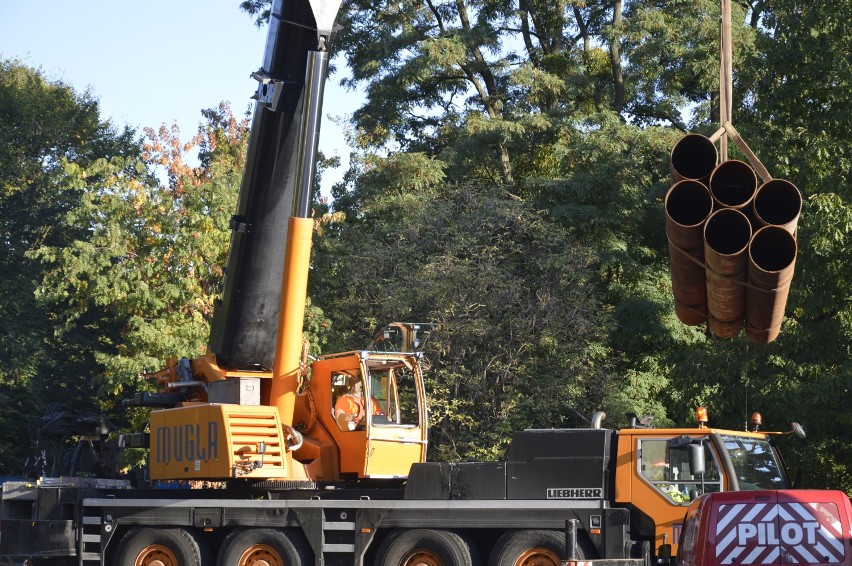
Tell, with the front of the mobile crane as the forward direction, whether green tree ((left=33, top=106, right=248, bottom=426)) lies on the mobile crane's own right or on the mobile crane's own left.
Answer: on the mobile crane's own left

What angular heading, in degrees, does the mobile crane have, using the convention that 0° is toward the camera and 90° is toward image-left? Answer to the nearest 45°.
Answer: approximately 270°
